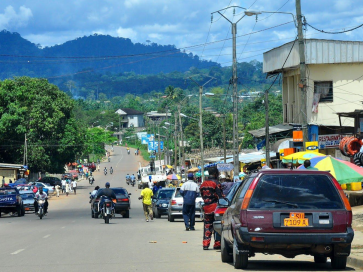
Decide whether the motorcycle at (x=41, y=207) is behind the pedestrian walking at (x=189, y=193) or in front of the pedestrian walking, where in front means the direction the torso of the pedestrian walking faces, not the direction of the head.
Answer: in front

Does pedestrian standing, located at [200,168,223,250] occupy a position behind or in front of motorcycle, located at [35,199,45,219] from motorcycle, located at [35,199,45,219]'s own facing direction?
in front

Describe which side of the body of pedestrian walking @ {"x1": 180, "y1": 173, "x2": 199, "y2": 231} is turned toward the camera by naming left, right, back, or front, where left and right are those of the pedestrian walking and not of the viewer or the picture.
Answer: back

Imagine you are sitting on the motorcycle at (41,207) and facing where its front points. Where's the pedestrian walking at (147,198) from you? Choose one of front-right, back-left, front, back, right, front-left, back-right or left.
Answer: front-left

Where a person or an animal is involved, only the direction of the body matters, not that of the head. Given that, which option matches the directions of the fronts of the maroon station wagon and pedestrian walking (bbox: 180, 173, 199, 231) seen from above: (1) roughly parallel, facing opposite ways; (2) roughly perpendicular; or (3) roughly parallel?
roughly parallel

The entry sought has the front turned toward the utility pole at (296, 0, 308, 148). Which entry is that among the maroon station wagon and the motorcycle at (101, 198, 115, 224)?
the maroon station wagon

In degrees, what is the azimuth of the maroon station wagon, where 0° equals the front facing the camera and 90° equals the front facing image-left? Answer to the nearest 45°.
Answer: approximately 180°

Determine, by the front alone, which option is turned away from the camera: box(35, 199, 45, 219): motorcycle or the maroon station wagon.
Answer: the maroon station wagon

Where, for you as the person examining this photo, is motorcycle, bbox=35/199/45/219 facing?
facing the viewer
